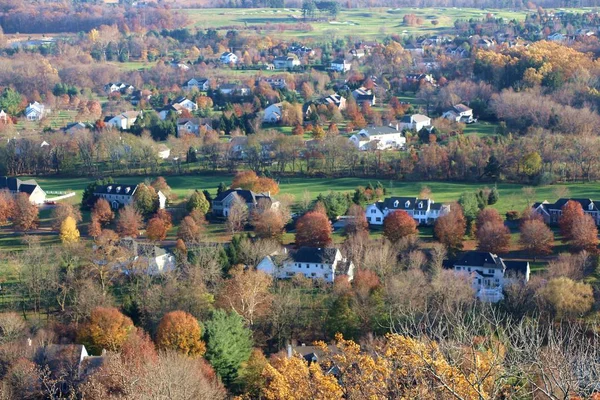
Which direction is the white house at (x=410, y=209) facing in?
toward the camera

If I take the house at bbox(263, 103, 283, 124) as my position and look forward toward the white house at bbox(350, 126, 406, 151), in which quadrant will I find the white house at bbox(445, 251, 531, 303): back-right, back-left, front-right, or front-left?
front-right

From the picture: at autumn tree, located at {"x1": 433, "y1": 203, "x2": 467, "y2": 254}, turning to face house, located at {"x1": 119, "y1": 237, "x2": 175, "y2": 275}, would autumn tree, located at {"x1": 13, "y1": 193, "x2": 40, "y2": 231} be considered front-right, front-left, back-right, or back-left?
front-right

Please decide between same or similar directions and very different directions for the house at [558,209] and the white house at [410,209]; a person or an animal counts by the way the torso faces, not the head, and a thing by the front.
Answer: same or similar directions

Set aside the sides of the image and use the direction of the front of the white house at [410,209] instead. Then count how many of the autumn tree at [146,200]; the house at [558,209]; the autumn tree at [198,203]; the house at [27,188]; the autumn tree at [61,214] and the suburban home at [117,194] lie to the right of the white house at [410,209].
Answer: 5

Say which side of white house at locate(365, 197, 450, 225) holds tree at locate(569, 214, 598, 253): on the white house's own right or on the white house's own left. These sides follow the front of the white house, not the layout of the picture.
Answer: on the white house's own left

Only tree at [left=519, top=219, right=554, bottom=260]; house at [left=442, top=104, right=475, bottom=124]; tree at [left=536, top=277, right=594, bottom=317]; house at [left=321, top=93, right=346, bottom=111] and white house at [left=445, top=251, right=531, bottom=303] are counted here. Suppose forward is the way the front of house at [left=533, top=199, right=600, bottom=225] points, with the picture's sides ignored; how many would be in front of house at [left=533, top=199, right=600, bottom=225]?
3

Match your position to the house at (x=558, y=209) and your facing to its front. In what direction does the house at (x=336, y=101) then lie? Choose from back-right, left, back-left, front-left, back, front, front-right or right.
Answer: back-right

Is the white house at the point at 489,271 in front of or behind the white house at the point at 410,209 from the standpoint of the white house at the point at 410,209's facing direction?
in front

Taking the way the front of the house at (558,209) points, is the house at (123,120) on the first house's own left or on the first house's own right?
on the first house's own right

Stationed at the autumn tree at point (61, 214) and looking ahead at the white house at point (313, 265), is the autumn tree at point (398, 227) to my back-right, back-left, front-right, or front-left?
front-left

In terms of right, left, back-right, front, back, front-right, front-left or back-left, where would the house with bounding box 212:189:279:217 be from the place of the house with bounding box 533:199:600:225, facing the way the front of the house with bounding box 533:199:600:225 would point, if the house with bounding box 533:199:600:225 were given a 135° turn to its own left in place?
back-left

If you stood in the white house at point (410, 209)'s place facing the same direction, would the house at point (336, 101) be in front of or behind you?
behind

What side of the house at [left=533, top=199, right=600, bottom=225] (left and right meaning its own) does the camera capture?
front

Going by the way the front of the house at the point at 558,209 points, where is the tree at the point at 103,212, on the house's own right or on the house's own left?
on the house's own right

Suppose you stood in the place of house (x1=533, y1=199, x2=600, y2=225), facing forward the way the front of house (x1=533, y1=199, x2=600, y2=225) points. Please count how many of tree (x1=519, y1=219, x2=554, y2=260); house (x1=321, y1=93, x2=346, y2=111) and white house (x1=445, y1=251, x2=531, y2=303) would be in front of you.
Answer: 2

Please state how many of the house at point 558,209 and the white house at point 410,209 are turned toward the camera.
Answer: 2
